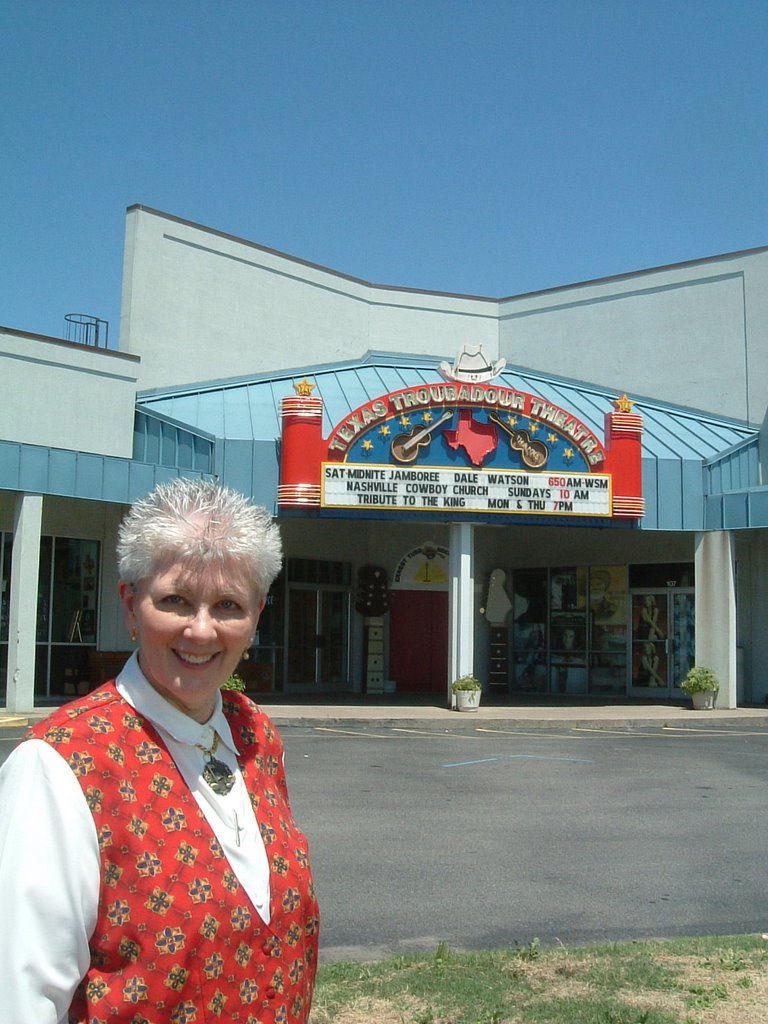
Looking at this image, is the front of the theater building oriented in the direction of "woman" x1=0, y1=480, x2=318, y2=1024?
yes

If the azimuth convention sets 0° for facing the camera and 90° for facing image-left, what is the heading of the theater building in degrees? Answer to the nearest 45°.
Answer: approximately 0°

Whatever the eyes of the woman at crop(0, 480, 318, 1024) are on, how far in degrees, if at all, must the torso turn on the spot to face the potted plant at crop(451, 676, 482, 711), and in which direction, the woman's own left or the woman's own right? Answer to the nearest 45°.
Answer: approximately 135° to the woman's own left

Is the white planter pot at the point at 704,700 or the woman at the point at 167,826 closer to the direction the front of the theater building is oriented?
the woman

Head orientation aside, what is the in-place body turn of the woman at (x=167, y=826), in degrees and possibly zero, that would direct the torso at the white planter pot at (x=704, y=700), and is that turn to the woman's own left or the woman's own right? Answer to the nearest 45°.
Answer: approximately 90° to the woman's own left

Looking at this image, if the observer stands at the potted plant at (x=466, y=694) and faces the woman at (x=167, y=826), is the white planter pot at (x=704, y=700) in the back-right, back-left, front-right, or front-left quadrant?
back-left

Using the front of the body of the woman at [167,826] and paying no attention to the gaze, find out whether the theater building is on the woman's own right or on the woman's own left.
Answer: on the woman's own left
